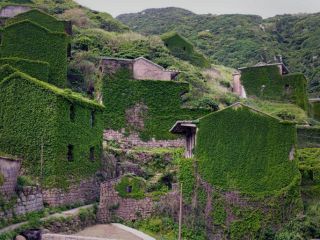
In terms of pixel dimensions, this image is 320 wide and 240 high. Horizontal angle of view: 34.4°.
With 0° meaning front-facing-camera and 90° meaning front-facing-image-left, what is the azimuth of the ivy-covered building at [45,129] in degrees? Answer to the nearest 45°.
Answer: approximately 315°

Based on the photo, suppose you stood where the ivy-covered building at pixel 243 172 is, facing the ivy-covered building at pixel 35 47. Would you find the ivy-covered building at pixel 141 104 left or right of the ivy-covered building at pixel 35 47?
right

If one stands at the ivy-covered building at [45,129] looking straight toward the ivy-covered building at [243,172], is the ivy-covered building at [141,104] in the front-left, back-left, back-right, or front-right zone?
front-left

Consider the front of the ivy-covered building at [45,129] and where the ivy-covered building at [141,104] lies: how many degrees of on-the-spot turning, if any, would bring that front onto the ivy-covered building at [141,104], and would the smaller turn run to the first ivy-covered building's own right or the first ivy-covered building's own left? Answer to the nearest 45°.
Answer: approximately 90° to the first ivy-covered building's own left

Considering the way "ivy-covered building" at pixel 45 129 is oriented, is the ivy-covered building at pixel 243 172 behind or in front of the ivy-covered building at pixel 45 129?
in front

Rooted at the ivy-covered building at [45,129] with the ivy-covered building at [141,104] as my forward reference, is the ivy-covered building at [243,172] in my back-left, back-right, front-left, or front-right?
front-right

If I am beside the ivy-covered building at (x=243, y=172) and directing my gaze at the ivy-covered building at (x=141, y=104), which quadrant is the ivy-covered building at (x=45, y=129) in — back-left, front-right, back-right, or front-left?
front-left
